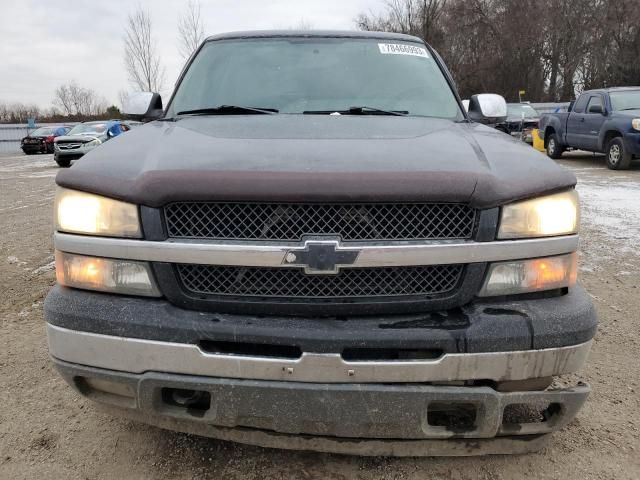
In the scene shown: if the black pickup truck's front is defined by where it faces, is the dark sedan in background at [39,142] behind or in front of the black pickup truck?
behind

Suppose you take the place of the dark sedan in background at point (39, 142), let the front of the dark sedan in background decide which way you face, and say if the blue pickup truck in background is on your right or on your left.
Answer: on your left

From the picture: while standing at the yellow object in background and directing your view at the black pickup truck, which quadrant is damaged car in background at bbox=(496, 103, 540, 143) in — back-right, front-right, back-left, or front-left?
back-right

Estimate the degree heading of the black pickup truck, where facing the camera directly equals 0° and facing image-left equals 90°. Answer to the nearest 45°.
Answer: approximately 0°

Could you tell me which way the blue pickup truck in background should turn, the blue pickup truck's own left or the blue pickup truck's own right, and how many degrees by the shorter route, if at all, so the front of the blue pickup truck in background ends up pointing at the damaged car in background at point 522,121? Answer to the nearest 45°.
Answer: approximately 180°

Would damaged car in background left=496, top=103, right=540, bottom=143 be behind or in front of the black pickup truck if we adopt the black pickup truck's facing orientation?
behind

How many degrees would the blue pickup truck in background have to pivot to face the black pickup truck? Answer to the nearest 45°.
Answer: approximately 45° to its right

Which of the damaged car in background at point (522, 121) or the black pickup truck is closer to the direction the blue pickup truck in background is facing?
the black pickup truck

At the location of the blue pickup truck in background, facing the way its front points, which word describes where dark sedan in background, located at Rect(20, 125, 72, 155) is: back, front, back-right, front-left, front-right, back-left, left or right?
back-right

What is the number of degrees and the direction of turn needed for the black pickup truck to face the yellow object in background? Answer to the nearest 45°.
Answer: approximately 135° to its left
